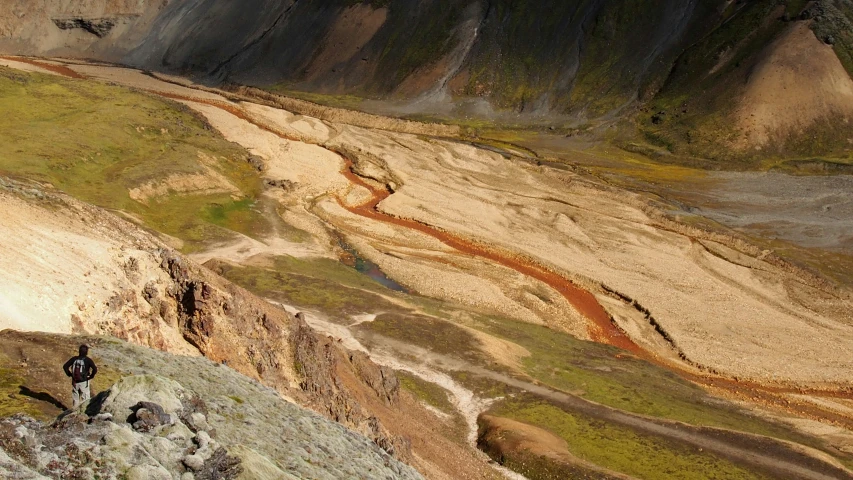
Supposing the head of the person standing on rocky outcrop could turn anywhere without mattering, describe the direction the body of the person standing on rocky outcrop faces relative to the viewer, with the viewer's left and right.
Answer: facing away from the viewer
